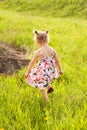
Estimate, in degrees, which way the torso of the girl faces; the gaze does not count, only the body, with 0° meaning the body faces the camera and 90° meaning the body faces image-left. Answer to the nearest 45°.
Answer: approximately 180°
